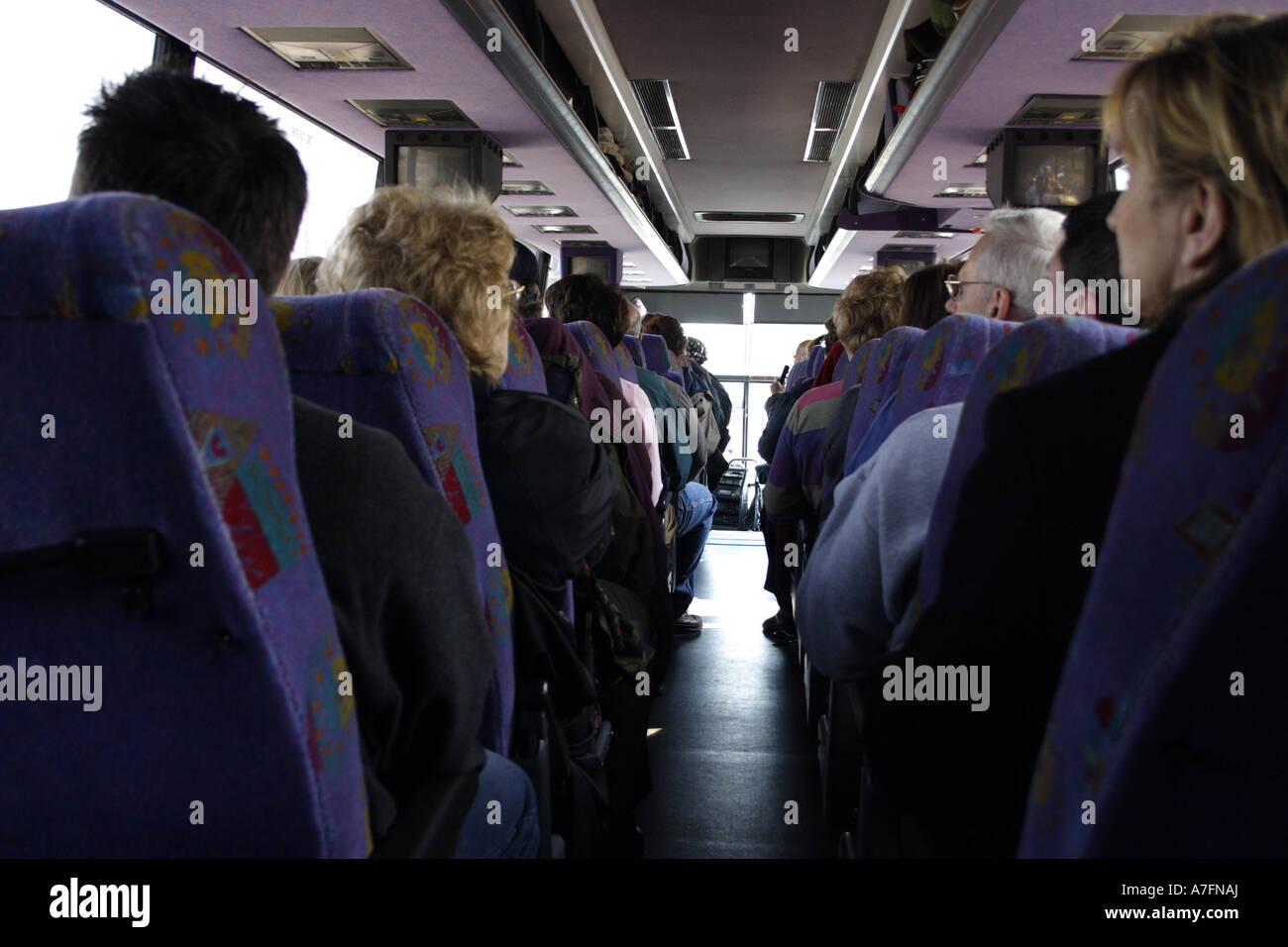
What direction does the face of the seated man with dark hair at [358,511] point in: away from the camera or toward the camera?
away from the camera

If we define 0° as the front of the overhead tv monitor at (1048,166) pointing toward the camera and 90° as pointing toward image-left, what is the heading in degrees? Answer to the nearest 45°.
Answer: approximately 0°

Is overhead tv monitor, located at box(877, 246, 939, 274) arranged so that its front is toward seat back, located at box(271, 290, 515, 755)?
yes

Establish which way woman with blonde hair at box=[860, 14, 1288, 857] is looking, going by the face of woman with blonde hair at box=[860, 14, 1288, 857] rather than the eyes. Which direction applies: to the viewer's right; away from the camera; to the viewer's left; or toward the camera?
to the viewer's left

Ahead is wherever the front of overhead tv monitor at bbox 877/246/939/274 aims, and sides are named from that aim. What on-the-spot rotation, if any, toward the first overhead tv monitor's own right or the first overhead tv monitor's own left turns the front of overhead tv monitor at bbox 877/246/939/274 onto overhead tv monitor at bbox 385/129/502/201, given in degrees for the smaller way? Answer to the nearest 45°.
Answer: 0° — it already faces it

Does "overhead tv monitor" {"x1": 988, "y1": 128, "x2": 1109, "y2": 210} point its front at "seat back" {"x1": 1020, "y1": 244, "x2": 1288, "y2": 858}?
yes

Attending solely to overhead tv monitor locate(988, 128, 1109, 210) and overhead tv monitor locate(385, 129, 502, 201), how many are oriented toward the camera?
2

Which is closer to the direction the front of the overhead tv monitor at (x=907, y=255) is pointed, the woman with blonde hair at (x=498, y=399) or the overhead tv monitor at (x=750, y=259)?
the woman with blonde hair

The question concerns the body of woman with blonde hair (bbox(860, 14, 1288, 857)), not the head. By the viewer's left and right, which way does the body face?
facing away from the viewer and to the left of the viewer
